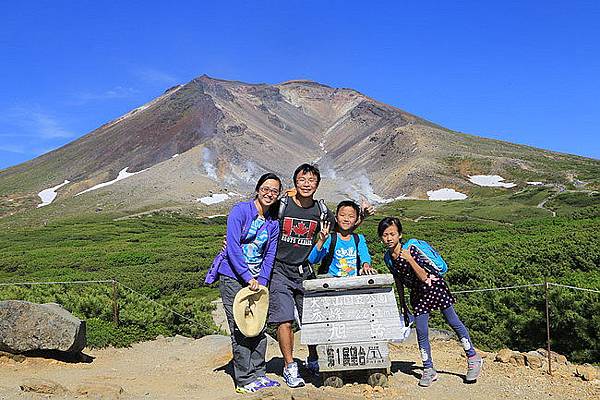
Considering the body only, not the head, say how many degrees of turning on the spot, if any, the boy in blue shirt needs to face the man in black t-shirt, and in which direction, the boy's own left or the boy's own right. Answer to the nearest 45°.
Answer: approximately 90° to the boy's own right

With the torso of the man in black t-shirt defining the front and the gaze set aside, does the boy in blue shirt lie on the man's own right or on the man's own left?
on the man's own left

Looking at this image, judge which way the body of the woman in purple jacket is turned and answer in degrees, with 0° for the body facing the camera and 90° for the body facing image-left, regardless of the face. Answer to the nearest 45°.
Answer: approximately 315°

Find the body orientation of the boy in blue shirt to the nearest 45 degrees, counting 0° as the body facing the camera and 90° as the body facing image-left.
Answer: approximately 0°

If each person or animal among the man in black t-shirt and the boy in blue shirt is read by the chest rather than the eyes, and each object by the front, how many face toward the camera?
2

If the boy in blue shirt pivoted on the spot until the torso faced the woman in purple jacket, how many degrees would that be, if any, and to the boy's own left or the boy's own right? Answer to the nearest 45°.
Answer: approximately 90° to the boy's own right

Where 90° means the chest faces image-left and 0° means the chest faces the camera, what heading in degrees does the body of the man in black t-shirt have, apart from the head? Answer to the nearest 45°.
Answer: approximately 0°
